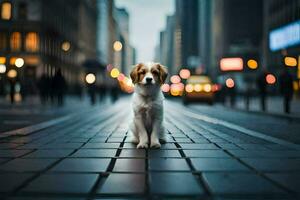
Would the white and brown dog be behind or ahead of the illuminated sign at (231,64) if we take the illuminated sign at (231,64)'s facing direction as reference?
ahead

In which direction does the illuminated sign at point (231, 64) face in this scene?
toward the camera

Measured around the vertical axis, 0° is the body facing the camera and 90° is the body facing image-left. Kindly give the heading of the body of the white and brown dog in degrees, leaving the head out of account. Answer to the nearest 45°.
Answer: approximately 0°

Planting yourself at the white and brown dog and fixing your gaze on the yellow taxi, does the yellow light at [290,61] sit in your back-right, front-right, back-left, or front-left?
front-right

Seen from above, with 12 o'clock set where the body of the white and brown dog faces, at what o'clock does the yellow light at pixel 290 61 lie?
The yellow light is roughly at 7 o'clock from the white and brown dog.

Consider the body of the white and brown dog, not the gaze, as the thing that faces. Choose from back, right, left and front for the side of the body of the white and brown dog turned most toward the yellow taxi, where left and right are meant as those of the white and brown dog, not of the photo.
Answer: back

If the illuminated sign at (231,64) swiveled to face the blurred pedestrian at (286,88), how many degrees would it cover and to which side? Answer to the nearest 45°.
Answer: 0° — it already faces them

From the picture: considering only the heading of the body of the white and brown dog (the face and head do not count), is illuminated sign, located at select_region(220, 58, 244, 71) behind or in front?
behind

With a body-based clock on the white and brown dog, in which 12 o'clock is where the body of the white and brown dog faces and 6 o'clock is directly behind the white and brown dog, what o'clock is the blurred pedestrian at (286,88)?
The blurred pedestrian is roughly at 7 o'clock from the white and brown dog.

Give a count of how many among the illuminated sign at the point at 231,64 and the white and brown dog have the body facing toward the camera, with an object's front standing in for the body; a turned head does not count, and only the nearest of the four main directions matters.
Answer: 2
